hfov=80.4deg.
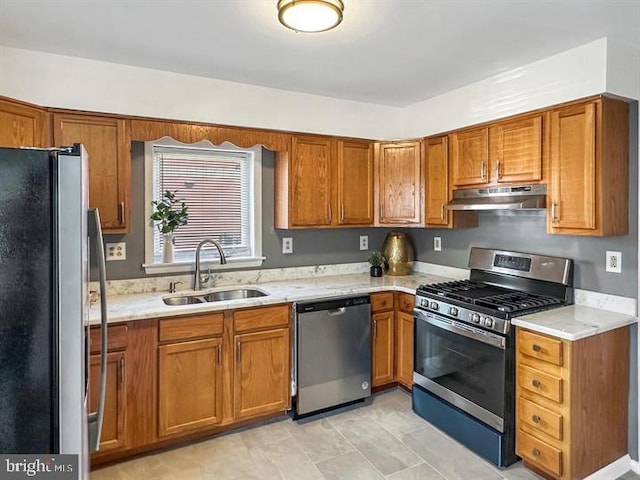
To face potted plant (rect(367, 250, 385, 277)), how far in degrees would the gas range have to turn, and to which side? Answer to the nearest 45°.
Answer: approximately 90° to its right

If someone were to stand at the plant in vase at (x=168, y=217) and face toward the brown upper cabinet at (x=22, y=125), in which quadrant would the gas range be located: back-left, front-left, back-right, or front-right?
back-left

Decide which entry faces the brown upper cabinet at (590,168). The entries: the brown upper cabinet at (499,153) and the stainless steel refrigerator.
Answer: the stainless steel refrigerator

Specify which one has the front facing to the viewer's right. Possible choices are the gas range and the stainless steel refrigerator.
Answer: the stainless steel refrigerator

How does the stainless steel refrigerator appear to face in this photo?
to the viewer's right

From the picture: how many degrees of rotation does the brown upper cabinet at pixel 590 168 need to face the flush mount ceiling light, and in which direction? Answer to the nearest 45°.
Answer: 0° — it already faces it

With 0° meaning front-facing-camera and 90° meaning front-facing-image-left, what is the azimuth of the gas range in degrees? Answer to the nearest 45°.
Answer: approximately 45°

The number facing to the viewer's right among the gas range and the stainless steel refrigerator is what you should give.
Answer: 1
